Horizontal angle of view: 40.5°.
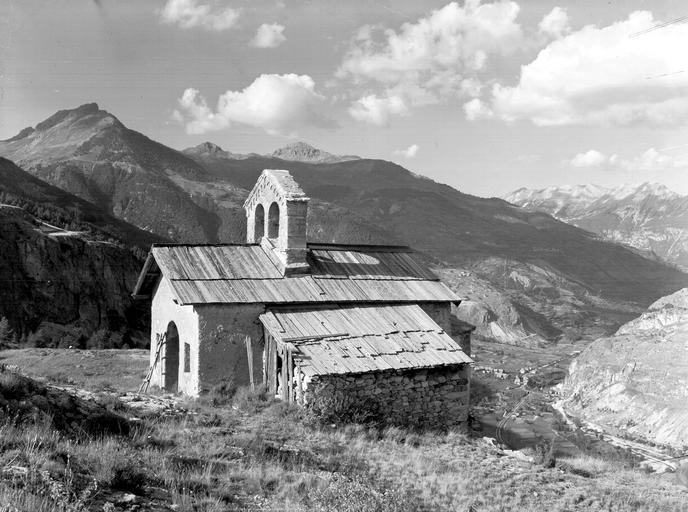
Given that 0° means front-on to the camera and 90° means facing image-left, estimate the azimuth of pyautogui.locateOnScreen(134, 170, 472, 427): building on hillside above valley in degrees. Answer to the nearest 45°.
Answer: approximately 45°

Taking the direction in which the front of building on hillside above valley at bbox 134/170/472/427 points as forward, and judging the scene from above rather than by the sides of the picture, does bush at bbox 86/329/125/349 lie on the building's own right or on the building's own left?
on the building's own right

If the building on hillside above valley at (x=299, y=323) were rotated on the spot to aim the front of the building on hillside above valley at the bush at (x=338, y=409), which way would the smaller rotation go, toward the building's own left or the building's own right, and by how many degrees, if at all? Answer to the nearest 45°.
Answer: approximately 45° to the building's own left

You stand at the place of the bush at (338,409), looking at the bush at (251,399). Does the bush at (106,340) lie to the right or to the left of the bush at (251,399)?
right
